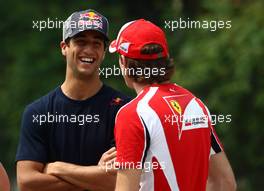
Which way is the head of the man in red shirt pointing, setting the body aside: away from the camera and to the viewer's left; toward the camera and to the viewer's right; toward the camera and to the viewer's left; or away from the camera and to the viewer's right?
away from the camera and to the viewer's left

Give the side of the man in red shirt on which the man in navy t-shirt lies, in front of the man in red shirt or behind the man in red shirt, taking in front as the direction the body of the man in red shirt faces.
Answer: in front

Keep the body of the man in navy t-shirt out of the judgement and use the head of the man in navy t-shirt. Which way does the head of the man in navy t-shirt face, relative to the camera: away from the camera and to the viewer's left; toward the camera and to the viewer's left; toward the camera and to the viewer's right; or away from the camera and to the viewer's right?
toward the camera and to the viewer's right

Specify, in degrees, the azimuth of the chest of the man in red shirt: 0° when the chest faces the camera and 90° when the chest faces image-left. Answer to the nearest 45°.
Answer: approximately 135°
